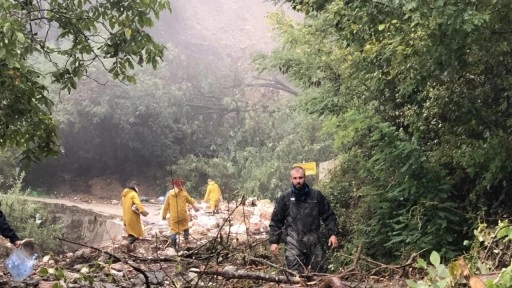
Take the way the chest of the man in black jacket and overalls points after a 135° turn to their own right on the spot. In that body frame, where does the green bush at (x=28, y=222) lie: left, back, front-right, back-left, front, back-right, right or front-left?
front

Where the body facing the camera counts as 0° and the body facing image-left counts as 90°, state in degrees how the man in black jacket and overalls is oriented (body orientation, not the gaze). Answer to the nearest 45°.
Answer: approximately 0°

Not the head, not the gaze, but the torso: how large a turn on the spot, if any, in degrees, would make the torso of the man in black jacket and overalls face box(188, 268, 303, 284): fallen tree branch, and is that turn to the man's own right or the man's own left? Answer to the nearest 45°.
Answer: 0° — they already face it

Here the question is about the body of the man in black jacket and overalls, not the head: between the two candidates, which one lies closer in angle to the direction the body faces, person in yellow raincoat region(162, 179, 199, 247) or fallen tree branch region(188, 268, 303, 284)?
the fallen tree branch

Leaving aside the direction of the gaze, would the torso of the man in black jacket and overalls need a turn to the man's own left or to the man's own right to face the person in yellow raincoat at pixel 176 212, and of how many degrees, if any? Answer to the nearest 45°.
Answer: approximately 135° to the man's own right
